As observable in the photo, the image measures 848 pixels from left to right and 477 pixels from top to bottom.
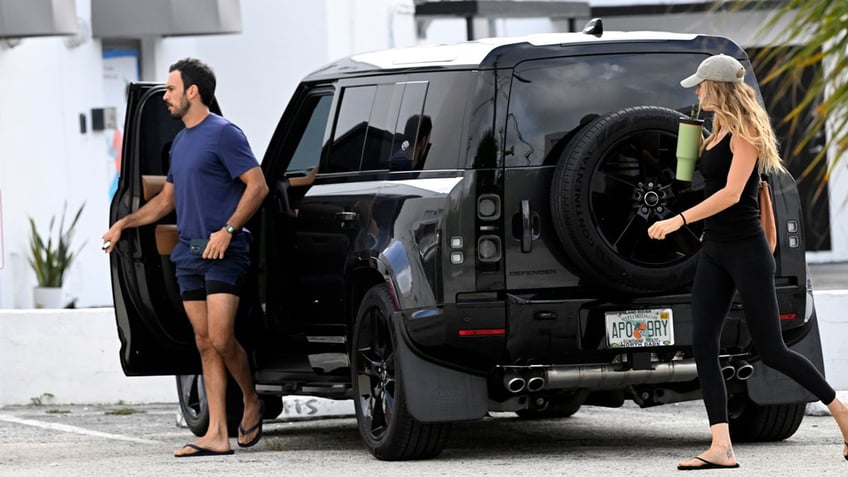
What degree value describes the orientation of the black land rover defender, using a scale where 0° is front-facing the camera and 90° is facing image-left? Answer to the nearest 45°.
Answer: approximately 135°

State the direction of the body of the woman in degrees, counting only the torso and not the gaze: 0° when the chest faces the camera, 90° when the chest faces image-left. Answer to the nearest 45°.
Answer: approximately 90°

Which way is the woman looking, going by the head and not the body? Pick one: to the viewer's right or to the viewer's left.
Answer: to the viewer's left

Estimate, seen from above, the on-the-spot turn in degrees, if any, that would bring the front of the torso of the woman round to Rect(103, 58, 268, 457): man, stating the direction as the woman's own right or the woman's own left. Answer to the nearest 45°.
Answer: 0° — they already face them

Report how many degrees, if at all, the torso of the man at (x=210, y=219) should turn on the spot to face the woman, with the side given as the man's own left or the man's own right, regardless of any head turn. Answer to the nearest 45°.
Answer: approximately 90° to the man's own left

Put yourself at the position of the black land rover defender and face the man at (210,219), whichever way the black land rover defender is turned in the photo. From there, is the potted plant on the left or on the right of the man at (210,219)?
right

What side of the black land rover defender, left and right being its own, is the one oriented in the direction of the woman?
back

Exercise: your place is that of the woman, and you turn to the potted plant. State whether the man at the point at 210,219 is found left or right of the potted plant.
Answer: left

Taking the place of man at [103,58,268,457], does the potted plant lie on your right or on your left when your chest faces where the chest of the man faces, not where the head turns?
on your right

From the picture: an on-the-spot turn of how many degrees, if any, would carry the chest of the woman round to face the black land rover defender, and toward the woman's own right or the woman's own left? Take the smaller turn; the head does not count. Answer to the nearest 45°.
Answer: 0° — they already face it
